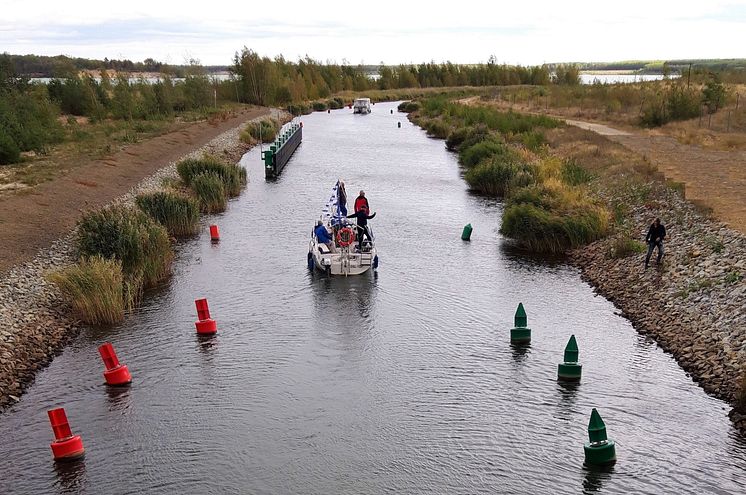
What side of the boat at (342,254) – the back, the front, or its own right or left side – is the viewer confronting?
back

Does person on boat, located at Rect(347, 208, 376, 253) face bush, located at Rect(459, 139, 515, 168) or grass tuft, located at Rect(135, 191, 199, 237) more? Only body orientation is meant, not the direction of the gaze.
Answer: the bush

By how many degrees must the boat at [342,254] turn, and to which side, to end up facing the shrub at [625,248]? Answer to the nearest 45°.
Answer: approximately 90° to its right
